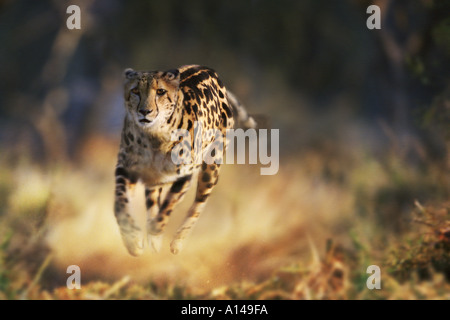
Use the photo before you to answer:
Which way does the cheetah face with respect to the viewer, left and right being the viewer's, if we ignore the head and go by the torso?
facing the viewer and to the left of the viewer
